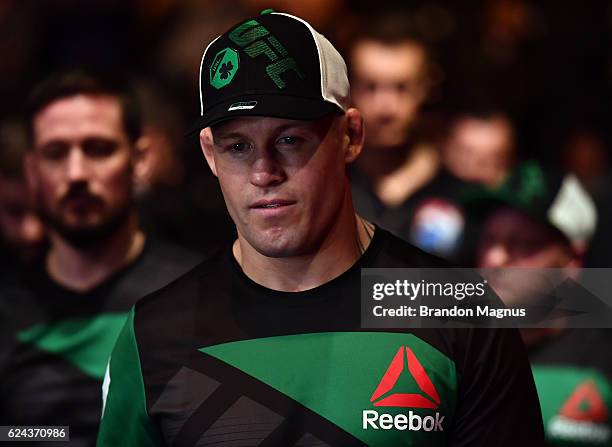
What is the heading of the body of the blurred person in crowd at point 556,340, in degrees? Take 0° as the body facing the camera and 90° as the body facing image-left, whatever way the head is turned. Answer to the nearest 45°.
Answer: approximately 45°

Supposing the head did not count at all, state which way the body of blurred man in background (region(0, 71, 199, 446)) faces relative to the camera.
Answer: toward the camera

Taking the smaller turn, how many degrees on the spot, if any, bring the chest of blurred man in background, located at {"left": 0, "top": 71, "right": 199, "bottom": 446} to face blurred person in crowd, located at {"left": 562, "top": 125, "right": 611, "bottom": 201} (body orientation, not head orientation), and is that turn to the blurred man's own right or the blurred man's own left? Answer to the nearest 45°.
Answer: approximately 135° to the blurred man's own left

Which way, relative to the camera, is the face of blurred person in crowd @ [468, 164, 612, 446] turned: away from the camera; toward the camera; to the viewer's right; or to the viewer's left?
toward the camera

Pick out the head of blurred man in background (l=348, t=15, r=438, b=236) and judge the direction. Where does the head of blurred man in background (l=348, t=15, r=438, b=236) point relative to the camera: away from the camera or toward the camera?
toward the camera

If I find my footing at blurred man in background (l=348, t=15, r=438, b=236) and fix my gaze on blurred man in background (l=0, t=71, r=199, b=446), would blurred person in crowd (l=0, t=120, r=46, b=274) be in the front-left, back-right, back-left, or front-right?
front-right

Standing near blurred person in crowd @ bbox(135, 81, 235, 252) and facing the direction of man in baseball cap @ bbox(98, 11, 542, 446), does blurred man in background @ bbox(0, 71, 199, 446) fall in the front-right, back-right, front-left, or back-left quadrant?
front-right

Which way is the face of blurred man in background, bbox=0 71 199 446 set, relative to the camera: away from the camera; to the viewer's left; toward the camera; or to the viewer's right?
toward the camera

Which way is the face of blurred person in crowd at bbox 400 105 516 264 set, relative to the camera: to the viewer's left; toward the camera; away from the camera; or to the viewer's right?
toward the camera

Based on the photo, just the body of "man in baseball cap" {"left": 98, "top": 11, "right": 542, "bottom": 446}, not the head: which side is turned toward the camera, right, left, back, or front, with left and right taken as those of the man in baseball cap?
front

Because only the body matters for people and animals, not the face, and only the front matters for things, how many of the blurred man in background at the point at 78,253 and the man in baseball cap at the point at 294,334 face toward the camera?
2
